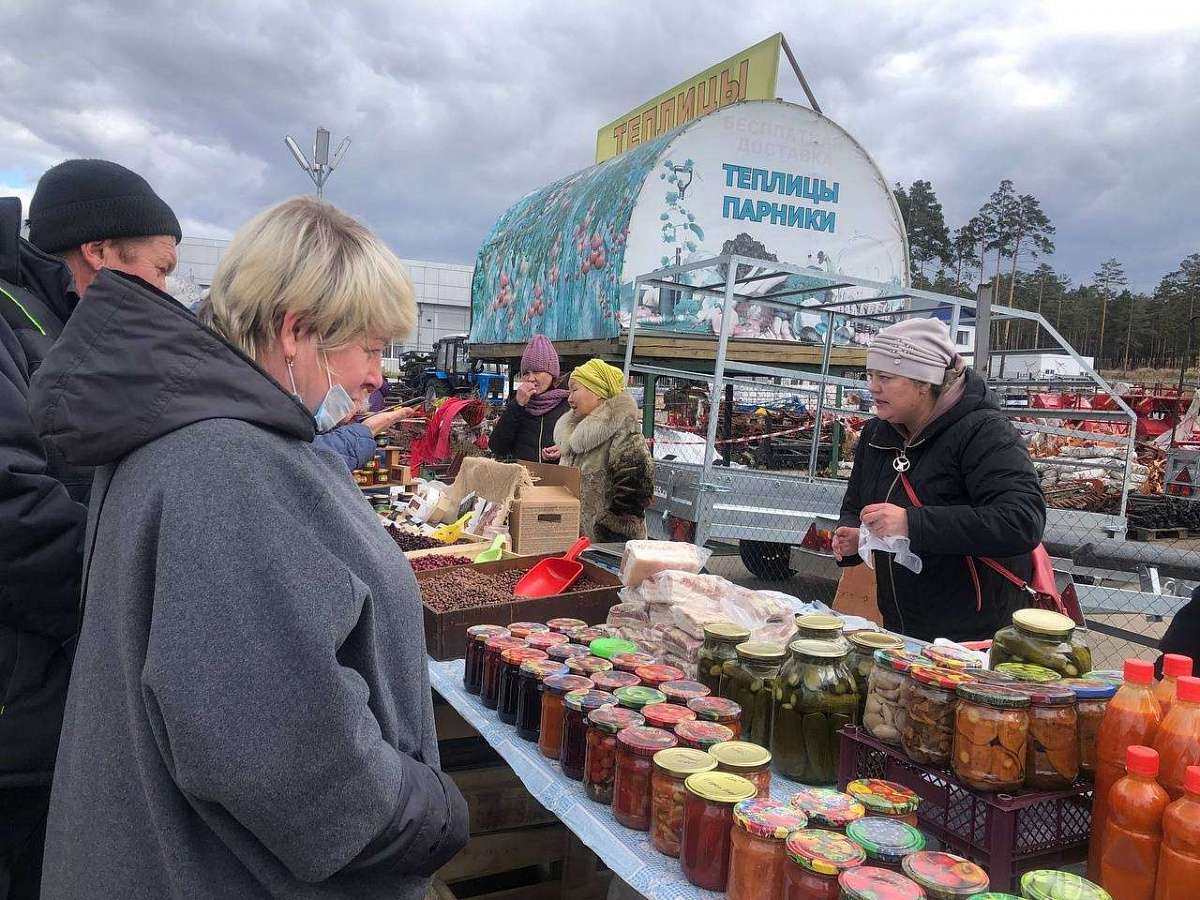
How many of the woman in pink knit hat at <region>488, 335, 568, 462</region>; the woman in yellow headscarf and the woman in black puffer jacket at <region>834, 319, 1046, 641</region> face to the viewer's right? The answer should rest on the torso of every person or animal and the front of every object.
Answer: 0

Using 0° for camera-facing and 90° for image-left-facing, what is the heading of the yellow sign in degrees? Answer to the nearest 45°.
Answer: approximately 45°

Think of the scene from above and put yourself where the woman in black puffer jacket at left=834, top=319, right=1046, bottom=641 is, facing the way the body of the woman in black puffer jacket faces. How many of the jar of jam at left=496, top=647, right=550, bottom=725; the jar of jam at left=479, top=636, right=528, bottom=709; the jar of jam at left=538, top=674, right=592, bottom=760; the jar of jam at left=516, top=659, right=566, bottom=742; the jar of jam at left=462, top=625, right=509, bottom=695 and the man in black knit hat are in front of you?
6

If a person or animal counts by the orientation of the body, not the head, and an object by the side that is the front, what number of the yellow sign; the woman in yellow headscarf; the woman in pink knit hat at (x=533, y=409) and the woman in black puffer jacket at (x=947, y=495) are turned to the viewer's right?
0

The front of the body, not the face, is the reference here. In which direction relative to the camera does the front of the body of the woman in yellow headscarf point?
to the viewer's left

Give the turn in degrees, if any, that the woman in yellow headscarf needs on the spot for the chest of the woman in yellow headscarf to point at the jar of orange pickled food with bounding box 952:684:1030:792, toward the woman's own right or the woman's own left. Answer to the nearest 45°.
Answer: approximately 90° to the woman's own left

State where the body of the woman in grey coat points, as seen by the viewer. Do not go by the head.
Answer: to the viewer's right

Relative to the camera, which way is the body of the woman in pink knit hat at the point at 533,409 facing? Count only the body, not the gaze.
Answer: toward the camera

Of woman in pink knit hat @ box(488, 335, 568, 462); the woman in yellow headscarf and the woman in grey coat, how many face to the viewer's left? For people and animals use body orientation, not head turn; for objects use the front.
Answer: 1

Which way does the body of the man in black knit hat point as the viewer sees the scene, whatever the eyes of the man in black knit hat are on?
to the viewer's right

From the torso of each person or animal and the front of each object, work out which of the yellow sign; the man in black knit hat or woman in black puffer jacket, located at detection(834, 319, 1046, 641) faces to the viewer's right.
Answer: the man in black knit hat

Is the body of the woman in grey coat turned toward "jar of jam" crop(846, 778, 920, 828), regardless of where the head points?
yes

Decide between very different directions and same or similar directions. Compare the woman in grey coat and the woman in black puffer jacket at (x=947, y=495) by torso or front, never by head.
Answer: very different directions

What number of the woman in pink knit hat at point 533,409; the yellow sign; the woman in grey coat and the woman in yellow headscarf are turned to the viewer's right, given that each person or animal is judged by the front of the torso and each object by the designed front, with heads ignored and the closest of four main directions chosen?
1

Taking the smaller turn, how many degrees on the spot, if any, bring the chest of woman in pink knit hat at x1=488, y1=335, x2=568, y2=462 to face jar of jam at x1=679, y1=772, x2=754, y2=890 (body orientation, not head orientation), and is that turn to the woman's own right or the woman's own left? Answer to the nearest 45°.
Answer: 0° — they already face it

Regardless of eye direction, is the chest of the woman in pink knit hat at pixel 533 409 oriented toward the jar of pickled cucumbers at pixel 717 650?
yes

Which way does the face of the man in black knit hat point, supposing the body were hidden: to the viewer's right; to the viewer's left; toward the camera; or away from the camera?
to the viewer's right
